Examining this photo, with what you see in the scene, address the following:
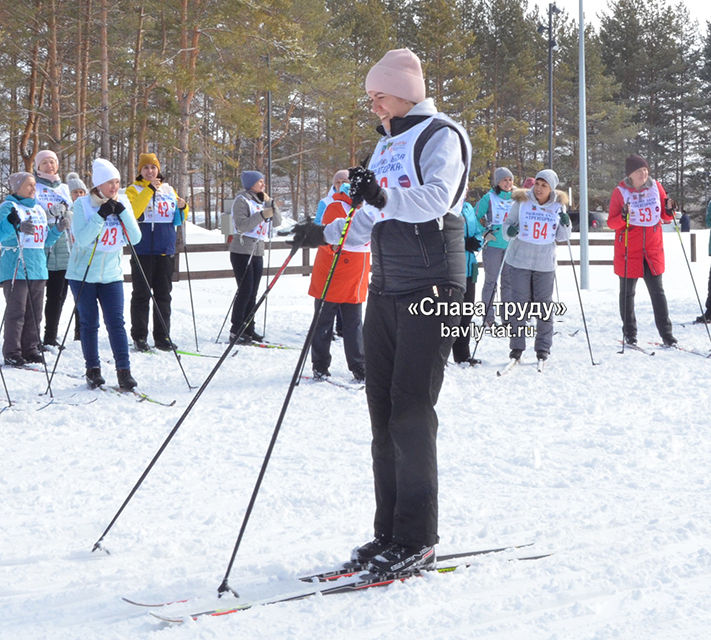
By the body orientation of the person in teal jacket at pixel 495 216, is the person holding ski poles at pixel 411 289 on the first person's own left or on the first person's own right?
on the first person's own right

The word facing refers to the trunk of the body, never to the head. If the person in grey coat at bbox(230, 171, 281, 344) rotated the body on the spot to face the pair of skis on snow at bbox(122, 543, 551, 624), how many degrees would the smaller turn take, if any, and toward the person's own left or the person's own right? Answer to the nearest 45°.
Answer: approximately 45° to the person's own right

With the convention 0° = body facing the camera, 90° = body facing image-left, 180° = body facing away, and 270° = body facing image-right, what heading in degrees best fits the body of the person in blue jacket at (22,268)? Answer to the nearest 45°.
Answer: approximately 315°

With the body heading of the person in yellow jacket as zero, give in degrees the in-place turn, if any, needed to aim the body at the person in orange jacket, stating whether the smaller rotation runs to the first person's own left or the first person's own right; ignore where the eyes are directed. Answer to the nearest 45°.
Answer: approximately 45° to the first person's own left

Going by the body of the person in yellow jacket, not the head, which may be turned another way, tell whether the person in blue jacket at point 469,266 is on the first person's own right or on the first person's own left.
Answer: on the first person's own left

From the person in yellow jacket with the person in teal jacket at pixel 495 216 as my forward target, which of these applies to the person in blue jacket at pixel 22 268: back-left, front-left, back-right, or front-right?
back-right

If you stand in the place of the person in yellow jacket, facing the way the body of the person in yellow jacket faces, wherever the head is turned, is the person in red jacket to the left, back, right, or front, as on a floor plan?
left
